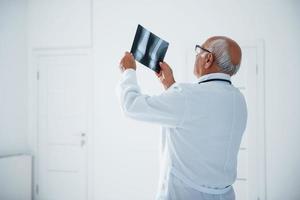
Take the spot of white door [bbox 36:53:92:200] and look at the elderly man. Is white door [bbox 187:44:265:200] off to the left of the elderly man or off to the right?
left

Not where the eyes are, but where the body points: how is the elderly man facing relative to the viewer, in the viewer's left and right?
facing away from the viewer and to the left of the viewer

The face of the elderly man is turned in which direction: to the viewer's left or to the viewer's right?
to the viewer's left

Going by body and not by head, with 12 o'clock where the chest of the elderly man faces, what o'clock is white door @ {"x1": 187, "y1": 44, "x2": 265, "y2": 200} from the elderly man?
The white door is roughly at 2 o'clock from the elderly man.

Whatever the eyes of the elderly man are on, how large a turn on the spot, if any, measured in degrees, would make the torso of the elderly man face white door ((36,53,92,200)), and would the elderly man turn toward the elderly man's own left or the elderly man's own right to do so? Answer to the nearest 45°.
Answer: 0° — they already face it

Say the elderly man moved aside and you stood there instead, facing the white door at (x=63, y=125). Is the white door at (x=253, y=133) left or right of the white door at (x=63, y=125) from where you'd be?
right
